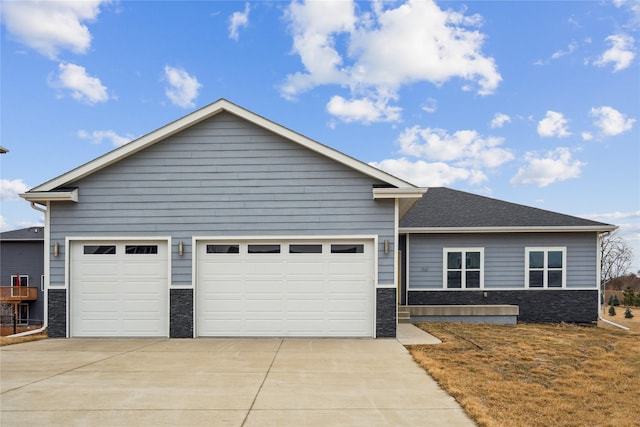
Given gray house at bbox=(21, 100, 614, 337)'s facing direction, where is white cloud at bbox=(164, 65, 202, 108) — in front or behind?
behind

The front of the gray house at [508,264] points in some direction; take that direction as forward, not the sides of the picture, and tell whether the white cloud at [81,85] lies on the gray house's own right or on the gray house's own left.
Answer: on the gray house's own right

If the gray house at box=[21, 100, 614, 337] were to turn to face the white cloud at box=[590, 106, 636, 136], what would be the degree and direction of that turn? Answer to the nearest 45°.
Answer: approximately 135° to its left

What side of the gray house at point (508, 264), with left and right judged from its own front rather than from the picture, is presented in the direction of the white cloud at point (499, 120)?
back
